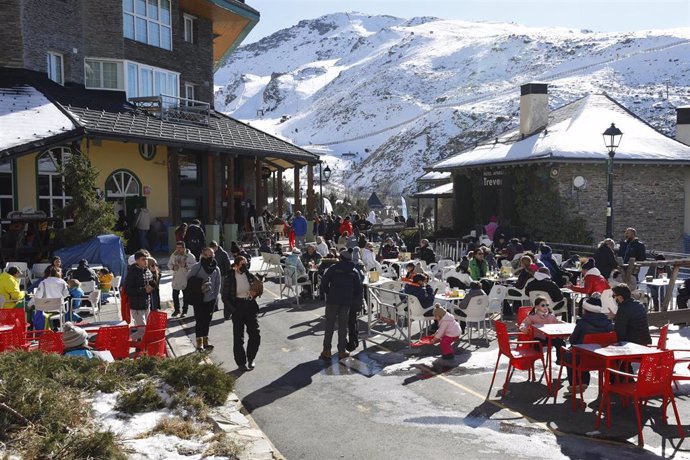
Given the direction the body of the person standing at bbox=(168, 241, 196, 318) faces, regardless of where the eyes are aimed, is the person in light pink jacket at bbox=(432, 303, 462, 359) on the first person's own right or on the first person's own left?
on the first person's own left

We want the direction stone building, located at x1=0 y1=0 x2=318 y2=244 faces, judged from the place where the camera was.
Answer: facing the viewer and to the right of the viewer

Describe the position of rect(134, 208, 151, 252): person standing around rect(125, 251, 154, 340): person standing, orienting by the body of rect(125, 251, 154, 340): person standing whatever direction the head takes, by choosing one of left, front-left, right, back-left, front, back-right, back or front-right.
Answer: back-left

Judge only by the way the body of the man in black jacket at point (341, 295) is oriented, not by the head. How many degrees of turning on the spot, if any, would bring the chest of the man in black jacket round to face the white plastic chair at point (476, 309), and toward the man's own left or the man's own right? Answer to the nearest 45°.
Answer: approximately 90° to the man's own right

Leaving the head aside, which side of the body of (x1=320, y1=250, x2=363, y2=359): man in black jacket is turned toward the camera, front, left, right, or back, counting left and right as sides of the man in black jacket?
back

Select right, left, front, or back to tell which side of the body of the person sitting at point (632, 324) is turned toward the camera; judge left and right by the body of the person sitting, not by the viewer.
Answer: left

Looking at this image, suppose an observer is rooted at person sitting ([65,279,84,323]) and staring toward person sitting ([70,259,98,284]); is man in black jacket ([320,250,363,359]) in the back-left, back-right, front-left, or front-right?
back-right

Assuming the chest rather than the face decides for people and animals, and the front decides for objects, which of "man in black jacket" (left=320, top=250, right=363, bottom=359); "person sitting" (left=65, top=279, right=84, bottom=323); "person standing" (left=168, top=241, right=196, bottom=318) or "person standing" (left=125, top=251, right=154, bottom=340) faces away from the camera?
the man in black jacket

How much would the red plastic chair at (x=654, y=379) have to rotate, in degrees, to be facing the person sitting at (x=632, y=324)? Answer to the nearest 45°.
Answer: approximately 45° to its right
